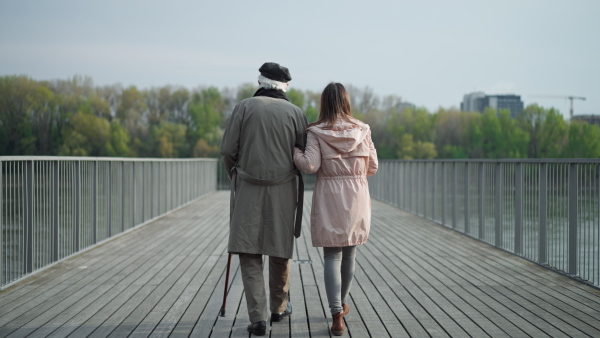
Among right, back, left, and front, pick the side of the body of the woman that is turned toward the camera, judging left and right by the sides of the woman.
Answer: back

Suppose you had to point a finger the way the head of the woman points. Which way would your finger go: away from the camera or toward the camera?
away from the camera

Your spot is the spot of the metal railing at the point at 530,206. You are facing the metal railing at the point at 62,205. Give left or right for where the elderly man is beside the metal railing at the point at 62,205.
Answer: left

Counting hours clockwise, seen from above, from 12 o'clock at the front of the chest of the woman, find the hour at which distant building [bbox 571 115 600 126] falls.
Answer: The distant building is roughly at 1 o'clock from the woman.

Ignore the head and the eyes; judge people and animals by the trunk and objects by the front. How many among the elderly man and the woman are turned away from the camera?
2

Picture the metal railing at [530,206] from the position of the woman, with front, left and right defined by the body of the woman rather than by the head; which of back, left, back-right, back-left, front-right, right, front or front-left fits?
front-right

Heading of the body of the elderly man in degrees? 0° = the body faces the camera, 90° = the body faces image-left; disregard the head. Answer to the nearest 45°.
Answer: approximately 180°

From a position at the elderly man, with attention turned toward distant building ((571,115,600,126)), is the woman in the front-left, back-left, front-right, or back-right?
front-right

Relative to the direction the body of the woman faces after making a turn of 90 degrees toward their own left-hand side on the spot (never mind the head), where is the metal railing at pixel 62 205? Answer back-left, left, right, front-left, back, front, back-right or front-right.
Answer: front-right

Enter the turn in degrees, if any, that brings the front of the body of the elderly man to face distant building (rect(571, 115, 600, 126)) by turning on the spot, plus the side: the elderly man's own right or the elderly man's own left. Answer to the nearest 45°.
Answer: approximately 45° to the elderly man's own right

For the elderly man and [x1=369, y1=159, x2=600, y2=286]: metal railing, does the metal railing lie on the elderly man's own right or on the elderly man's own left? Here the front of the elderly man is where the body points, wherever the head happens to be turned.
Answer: on the elderly man's own right
